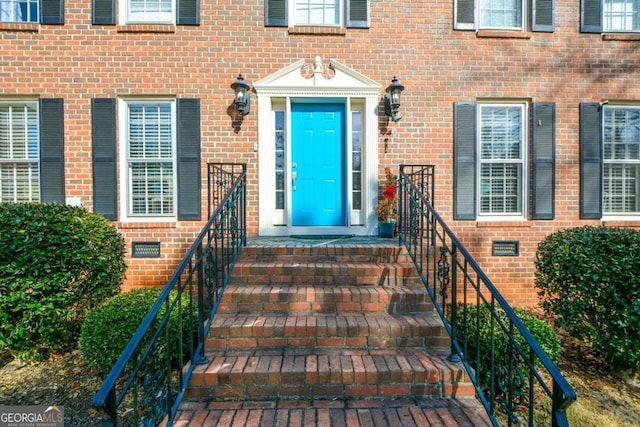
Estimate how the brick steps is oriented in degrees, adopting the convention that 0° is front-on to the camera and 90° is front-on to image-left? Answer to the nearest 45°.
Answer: approximately 0°

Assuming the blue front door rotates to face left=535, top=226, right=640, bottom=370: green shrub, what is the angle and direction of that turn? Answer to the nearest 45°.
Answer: approximately 45° to its left

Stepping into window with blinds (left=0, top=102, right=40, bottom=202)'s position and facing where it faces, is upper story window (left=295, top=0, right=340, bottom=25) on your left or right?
on your left

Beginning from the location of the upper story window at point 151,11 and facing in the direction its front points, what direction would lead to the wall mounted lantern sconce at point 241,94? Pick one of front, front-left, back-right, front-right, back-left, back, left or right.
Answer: front-left
